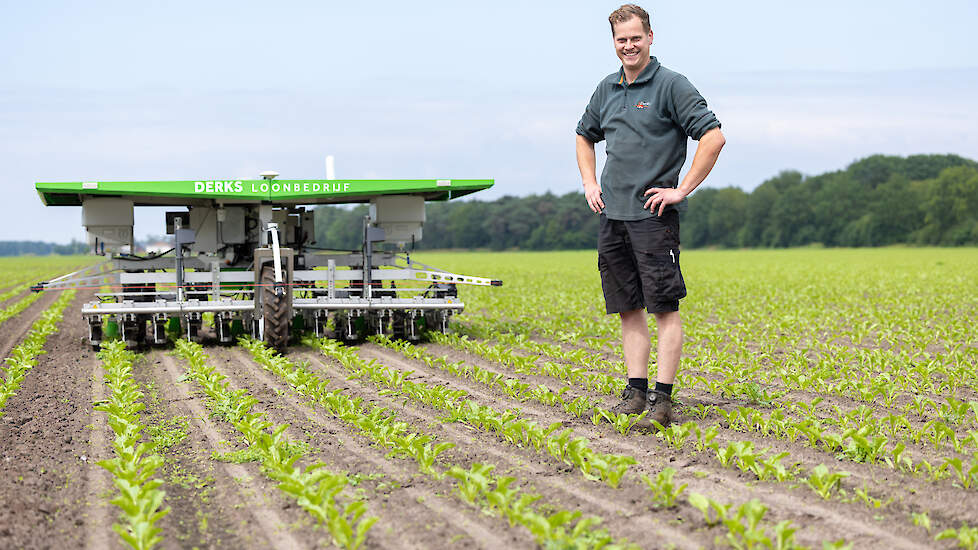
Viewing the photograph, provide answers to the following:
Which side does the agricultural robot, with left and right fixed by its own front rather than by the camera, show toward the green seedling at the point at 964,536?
front

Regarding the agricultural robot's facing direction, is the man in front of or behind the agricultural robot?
in front

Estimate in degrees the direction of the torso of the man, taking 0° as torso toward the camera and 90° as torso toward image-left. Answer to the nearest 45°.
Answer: approximately 45°

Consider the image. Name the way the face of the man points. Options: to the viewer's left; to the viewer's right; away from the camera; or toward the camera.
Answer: toward the camera

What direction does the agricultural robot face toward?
toward the camera

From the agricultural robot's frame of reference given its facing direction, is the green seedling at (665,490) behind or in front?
in front

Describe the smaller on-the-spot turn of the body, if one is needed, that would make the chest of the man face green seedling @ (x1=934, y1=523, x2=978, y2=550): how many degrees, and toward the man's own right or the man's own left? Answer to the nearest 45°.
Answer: approximately 90° to the man's own left

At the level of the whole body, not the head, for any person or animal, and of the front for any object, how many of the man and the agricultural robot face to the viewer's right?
0

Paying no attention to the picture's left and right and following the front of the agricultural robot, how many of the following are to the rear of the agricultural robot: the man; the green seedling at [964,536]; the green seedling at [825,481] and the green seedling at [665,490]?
0
